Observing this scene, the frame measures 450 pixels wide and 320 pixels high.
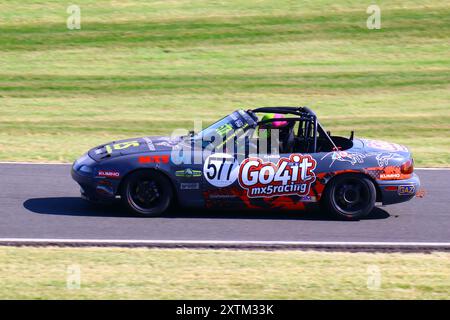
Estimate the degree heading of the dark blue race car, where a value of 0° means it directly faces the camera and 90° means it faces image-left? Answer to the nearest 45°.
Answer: approximately 90°
